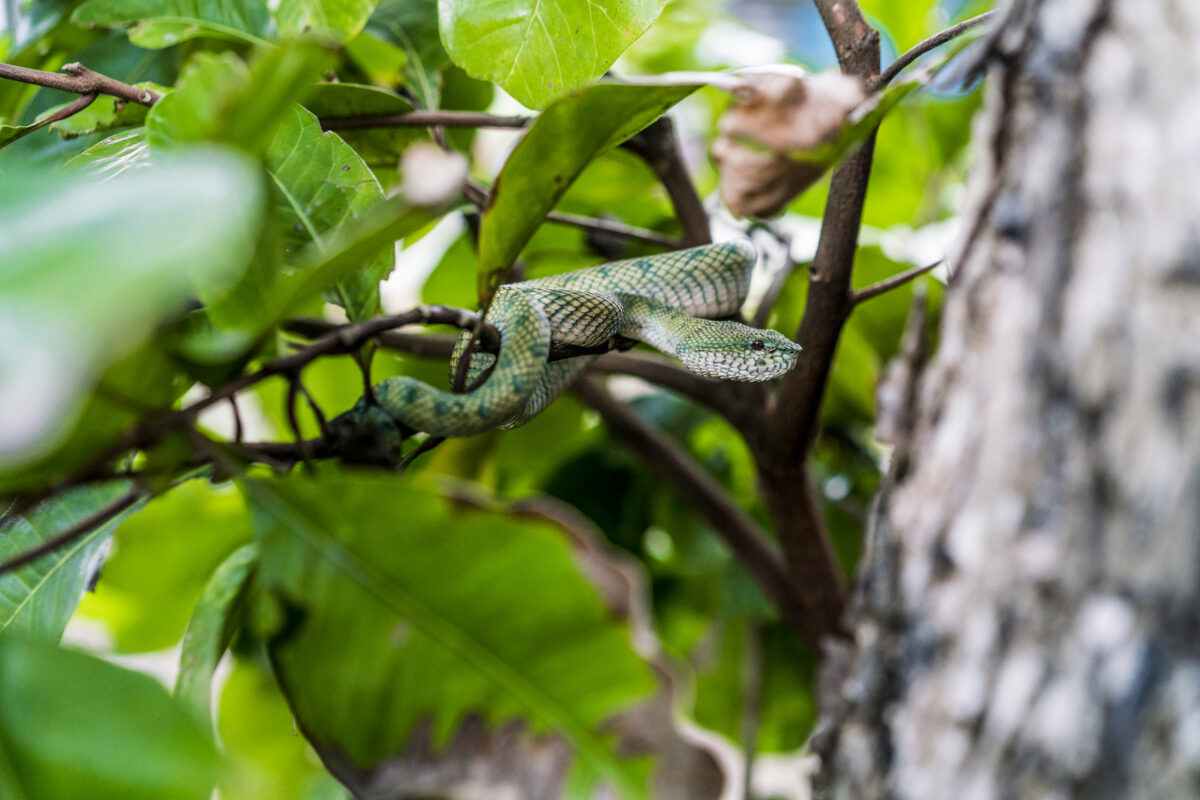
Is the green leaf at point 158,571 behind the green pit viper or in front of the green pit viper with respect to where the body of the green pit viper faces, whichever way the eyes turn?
behind

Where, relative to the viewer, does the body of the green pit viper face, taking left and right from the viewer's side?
facing to the right of the viewer
